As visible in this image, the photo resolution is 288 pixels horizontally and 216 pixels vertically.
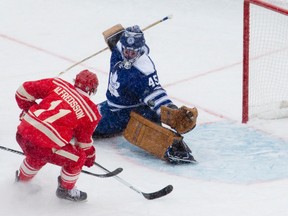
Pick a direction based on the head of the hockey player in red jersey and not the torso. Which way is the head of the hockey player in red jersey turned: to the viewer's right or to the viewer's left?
to the viewer's right

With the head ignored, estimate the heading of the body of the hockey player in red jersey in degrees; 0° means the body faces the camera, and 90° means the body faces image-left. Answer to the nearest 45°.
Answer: approximately 225°
